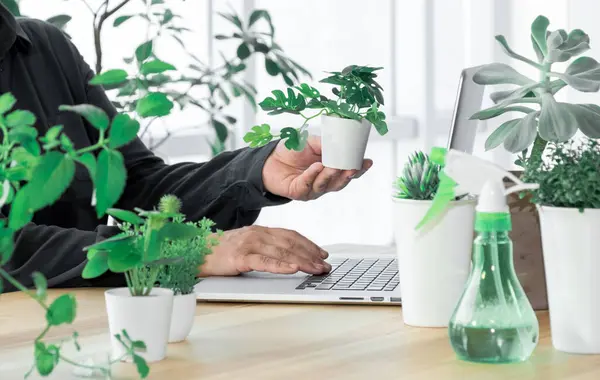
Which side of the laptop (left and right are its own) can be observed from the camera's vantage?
left

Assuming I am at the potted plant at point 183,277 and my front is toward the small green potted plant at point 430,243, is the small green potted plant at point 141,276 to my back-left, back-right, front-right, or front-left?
back-right

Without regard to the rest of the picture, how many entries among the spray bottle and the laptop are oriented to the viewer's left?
2

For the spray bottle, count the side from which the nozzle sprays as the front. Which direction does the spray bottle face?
to the viewer's left
